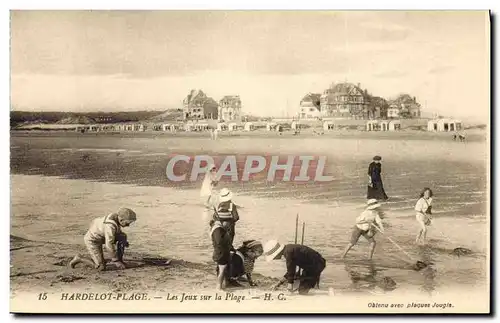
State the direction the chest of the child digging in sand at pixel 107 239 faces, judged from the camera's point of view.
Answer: to the viewer's right

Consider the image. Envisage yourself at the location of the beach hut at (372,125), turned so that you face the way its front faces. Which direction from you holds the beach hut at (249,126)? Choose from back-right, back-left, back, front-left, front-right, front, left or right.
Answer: right

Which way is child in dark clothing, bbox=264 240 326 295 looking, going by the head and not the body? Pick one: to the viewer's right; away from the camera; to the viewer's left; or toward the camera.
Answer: to the viewer's left

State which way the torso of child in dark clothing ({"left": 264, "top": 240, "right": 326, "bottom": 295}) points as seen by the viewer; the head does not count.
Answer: to the viewer's left

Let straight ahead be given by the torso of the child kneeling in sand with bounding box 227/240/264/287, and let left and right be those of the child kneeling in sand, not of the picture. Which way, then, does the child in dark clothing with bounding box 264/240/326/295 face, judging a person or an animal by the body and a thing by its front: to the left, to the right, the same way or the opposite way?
the opposite way

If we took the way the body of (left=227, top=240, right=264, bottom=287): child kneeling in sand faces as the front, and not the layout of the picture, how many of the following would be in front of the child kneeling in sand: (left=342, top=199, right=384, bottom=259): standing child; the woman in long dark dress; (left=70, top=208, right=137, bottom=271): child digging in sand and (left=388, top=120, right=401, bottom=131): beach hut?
3

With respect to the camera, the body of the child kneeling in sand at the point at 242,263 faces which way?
to the viewer's right

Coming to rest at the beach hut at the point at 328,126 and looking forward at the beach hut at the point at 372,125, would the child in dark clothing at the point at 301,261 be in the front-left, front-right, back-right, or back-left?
back-right

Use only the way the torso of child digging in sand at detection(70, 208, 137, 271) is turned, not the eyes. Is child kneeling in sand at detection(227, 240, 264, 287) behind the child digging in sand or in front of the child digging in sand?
in front

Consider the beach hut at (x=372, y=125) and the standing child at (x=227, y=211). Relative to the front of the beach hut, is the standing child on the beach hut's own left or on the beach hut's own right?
on the beach hut's own right

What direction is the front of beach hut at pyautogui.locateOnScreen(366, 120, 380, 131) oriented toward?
toward the camera

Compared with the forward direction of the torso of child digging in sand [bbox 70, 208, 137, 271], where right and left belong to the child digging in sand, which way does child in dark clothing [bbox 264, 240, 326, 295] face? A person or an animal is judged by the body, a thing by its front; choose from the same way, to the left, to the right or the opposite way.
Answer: the opposite way

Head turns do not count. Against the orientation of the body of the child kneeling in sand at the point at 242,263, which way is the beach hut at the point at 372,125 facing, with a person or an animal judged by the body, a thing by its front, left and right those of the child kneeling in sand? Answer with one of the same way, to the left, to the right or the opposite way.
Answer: to the right
